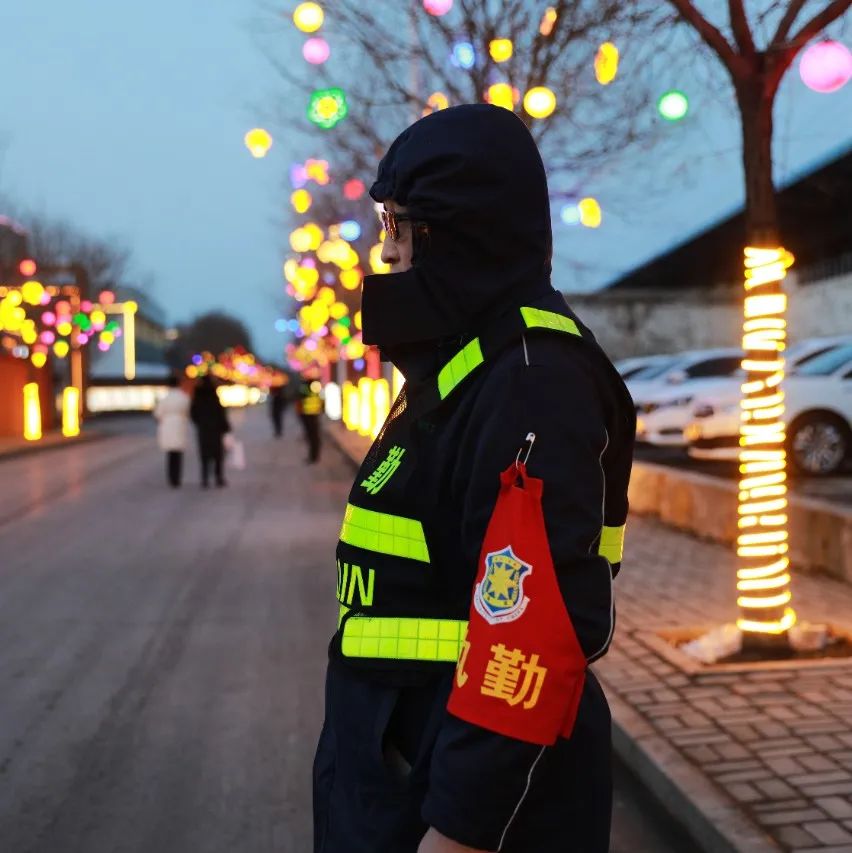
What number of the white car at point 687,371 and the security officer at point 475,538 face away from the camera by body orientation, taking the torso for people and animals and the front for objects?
0

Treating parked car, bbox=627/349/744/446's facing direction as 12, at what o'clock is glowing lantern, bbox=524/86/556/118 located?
The glowing lantern is roughly at 11 o'clock from the parked car.

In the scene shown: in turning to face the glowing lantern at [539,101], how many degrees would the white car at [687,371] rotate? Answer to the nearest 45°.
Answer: approximately 45° to its left

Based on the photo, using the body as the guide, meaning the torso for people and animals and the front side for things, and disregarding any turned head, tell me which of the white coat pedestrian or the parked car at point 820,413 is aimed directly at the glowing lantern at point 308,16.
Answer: the parked car

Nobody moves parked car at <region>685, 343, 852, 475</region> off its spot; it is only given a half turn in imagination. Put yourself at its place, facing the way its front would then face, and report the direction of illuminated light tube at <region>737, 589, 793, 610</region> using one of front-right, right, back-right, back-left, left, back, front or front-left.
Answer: back-right

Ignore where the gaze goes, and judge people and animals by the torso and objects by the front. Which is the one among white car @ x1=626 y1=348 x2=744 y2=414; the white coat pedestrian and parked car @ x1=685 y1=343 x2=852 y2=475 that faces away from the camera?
the white coat pedestrian

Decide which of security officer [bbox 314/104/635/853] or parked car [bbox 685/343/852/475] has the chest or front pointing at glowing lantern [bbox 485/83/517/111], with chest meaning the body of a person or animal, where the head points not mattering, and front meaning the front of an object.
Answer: the parked car

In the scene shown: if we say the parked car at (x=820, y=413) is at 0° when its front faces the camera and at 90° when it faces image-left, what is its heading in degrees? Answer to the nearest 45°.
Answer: approximately 45°

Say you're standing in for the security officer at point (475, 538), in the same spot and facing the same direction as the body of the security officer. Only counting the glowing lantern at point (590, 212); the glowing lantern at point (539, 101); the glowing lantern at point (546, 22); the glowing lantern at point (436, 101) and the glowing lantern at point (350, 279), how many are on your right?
5

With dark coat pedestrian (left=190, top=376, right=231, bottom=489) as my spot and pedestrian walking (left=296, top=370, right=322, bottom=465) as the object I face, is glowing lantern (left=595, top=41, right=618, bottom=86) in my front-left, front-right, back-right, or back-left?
back-right

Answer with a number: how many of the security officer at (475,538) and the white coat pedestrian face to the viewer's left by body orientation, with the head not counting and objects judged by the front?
1

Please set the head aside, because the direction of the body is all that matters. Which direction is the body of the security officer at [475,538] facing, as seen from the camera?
to the viewer's left

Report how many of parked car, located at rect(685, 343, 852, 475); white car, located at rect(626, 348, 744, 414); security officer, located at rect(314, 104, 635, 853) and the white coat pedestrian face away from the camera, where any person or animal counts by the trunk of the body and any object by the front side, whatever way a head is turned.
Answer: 1

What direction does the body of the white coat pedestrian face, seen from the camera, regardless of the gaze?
away from the camera

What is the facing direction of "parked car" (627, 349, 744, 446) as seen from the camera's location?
facing the viewer and to the left of the viewer

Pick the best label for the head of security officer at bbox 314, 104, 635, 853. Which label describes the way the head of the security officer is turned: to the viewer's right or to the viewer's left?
to the viewer's left
